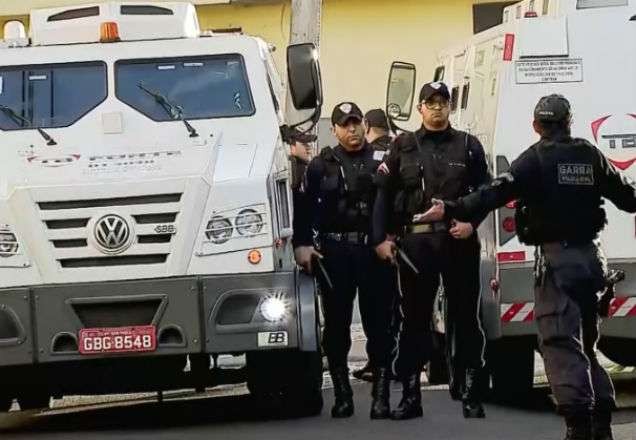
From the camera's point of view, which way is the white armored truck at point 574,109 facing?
away from the camera

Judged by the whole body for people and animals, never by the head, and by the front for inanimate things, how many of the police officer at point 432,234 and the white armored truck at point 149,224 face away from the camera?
0

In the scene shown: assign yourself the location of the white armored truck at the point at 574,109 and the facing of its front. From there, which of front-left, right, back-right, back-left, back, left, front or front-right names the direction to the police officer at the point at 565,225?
back

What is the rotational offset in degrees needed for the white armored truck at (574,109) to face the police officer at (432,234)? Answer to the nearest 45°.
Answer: approximately 135° to its left

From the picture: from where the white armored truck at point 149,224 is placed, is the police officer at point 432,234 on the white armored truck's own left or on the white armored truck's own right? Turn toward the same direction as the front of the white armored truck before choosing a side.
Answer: on the white armored truck's own left

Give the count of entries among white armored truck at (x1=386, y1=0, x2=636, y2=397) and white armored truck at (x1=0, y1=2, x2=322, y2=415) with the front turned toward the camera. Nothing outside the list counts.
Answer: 1

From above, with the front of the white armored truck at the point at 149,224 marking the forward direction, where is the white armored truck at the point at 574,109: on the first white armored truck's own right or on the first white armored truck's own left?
on the first white armored truck's own left

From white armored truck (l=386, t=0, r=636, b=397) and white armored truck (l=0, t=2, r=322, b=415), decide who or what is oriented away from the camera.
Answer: white armored truck (l=386, t=0, r=636, b=397)

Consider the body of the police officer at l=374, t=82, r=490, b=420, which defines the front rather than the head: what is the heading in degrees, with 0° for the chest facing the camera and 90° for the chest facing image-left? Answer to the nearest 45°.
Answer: approximately 0°

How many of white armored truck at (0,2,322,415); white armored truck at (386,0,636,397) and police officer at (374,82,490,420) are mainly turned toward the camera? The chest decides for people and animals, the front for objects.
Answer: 2

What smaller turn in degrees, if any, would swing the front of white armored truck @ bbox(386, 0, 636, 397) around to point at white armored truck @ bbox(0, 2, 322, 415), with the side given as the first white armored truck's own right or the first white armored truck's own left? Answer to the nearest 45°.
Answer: approximately 90° to the first white armored truck's own left
